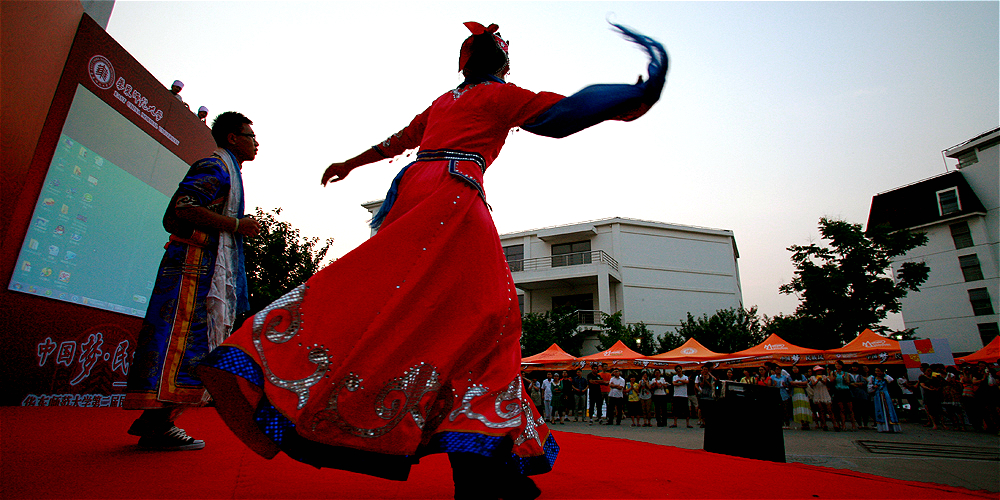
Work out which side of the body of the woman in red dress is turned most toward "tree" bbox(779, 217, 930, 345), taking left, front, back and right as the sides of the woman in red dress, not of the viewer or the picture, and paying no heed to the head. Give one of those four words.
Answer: front

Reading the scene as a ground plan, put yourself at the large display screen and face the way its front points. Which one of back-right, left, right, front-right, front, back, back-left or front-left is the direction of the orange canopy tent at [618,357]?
front-left

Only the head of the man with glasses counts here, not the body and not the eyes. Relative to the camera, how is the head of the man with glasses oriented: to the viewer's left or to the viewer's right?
to the viewer's right

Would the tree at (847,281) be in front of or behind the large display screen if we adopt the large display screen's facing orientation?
in front

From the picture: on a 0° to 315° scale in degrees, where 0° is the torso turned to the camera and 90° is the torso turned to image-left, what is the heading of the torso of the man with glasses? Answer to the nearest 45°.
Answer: approximately 270°

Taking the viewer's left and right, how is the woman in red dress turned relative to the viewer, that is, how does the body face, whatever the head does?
facing away from the viewer and to the right of the viewer

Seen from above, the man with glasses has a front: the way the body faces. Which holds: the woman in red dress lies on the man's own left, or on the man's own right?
on the man's own right

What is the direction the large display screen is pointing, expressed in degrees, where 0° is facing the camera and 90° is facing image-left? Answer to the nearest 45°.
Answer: approximately 315°

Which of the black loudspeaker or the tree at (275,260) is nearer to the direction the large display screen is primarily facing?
the black loudspeaker

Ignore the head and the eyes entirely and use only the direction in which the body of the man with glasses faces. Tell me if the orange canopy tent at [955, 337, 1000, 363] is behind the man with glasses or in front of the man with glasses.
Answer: in front

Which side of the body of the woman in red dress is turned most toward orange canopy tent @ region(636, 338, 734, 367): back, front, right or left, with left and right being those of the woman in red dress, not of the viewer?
front

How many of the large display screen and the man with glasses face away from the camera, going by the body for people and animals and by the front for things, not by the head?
0

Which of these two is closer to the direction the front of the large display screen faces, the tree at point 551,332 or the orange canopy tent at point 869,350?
the orange canopy tent

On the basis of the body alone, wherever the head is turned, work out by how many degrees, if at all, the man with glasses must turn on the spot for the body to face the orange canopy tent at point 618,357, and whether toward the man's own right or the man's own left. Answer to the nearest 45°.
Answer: approximately 45° to the man's own left
